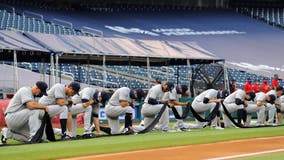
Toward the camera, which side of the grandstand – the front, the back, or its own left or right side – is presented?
front

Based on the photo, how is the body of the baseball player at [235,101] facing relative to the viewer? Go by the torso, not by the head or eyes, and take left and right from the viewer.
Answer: facing to the right of the viewer

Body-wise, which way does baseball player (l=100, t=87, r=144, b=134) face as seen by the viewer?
to the viewer's right

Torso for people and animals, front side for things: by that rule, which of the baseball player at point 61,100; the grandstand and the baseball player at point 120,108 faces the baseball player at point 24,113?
the grandstand

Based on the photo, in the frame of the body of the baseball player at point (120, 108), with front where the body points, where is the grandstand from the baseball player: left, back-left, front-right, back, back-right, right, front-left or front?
left

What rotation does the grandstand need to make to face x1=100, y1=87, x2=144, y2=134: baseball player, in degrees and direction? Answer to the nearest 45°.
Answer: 0° — it already faces them

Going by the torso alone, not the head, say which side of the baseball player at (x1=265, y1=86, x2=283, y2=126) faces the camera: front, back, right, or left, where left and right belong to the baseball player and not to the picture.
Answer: right

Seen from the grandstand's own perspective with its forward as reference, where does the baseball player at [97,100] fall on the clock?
The baseball player is roughly at 12 o'clock from the grandstand.

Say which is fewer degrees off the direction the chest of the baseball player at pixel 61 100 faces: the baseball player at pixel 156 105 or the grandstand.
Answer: the baseball player

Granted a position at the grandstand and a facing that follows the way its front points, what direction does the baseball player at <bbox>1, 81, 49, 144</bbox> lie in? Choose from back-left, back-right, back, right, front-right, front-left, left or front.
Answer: front

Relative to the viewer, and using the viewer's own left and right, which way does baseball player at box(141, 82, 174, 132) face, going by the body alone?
facing to the right of the viewer

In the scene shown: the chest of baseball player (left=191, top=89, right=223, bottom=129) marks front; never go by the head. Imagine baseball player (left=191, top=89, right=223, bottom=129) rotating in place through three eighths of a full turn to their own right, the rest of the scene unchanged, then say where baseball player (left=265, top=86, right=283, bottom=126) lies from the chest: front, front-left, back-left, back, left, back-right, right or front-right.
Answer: back

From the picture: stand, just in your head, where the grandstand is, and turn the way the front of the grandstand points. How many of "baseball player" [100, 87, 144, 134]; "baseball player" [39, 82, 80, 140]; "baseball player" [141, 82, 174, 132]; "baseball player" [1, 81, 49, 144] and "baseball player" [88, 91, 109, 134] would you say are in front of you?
5
